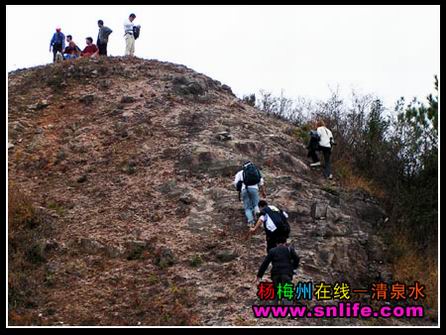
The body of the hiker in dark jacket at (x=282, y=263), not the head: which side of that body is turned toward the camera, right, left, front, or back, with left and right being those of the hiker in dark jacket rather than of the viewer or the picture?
back

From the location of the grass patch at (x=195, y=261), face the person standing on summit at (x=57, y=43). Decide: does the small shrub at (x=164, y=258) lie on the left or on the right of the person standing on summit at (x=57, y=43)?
left

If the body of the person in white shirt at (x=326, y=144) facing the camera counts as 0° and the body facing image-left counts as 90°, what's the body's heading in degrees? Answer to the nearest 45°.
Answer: approximately 135°

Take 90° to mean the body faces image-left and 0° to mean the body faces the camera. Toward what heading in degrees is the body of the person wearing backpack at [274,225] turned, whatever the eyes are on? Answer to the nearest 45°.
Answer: approximately 135°

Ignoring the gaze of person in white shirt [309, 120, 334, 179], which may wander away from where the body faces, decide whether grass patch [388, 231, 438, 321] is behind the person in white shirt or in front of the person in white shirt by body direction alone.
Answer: behind

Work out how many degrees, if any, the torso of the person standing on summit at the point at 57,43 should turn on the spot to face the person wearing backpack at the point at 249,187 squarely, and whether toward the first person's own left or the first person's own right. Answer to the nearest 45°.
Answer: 0° — they already face them

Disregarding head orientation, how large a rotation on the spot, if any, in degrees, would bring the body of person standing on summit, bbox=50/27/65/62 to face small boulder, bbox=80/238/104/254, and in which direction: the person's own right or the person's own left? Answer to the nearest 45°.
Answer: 0° — they already face it

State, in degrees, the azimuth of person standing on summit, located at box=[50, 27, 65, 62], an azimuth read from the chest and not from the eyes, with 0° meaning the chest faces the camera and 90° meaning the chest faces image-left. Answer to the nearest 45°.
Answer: approximately 0°
